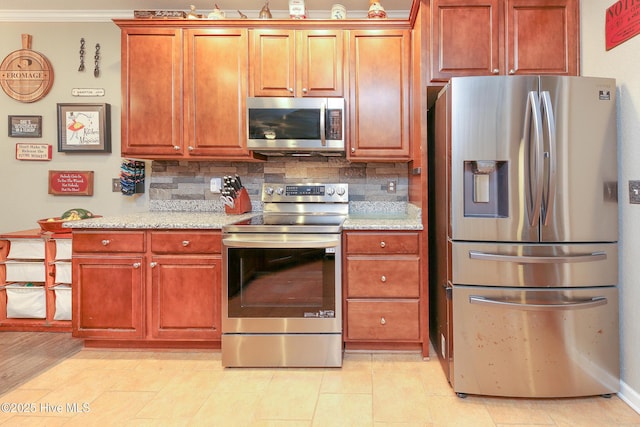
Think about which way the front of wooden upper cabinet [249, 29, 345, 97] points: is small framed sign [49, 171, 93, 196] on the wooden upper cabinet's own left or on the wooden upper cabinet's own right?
on the wooden upper cabinet's own right

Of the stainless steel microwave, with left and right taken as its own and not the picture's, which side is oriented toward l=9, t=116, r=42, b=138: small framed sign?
right

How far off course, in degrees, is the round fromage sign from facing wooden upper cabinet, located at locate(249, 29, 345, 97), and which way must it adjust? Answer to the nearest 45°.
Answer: approximately 45° to its left

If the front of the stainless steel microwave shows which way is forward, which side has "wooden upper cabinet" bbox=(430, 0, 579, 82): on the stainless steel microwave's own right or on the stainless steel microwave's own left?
on the stainless steel microwave's own left

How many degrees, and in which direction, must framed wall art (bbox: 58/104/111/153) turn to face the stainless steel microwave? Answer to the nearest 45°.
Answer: approximately 45° to its left
